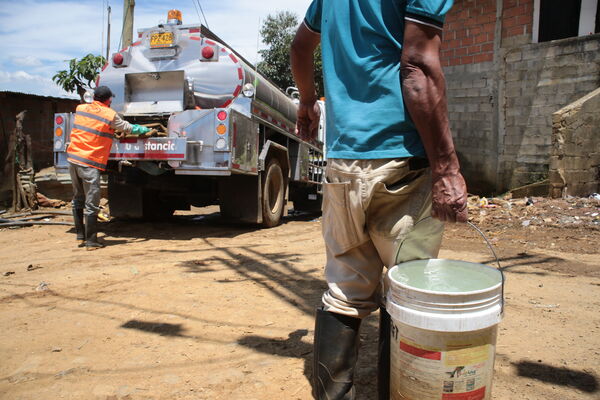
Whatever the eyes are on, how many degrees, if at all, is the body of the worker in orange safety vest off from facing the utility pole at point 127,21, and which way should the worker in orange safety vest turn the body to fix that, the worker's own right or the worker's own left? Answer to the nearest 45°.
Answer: approximately 45° to the worker's own left

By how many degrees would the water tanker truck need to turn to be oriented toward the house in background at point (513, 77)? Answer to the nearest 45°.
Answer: approximately 45° to its right

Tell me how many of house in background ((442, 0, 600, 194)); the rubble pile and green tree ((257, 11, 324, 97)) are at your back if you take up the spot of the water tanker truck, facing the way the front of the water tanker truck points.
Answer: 0

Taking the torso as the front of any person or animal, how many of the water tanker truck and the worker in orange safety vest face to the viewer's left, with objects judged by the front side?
0

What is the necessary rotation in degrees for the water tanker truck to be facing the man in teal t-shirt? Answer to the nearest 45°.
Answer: approximately 135° to its right

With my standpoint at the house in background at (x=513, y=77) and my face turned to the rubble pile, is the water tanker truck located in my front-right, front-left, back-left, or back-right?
front-right

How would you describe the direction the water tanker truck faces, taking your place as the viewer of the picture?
facing away from the viewer and to the right of the viewer

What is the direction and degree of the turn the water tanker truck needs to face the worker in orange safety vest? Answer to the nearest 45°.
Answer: approximately 180°

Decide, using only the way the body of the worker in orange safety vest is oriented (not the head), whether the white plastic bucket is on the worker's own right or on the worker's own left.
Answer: on the worker's own right

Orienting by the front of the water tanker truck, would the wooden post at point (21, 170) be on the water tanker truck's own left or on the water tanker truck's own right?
on the water tanker truck's own left

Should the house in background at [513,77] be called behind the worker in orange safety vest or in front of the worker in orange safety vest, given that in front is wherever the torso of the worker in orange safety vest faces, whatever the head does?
in front

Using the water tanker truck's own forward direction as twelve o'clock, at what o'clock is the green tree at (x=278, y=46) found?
The green tree is roughly at 11 o'clock from the water tanker truck.

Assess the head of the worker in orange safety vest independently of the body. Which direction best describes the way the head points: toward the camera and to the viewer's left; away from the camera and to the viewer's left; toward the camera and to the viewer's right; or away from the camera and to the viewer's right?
away from the camera and to the viewer's right

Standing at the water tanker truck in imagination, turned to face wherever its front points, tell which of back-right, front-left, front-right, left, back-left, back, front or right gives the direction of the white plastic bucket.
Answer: back-right

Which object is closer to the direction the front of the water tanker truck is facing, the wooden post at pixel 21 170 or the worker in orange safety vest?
the wooden post

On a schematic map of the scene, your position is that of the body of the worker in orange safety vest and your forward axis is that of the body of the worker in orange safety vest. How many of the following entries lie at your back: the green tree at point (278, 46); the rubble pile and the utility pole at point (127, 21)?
0

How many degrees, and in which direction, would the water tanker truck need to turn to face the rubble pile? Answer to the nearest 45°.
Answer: approximately 45° to its right

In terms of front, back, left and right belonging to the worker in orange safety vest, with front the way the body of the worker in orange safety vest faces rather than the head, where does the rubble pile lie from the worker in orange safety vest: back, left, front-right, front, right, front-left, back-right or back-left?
front-right
